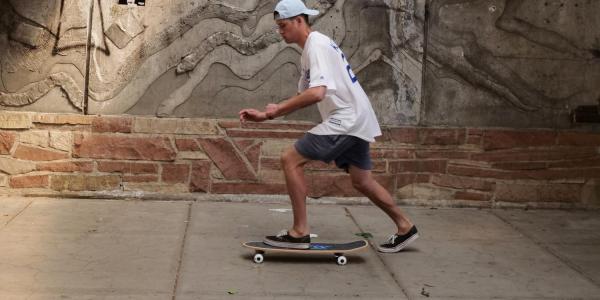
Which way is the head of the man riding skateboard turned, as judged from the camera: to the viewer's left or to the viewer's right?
to the viewer's left

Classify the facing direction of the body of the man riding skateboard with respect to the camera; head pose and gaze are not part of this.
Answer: to the viewer's left

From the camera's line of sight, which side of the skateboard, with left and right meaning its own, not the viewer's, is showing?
left
